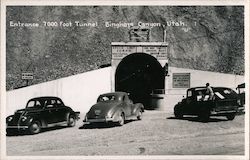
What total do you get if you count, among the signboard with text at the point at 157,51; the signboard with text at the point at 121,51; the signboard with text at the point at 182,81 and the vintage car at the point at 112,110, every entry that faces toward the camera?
3

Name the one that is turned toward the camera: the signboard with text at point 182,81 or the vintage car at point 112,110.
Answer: the signboard with text

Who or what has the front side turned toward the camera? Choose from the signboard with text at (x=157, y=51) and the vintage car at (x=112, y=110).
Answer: the signboard with text

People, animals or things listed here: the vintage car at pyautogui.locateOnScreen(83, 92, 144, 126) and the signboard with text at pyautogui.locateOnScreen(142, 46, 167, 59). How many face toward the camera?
1

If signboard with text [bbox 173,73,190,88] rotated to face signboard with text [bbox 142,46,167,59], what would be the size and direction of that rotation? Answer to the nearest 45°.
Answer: approximately 135° to its right

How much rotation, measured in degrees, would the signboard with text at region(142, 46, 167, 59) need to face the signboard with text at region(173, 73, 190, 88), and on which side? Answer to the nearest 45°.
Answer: approximately 45° to its left

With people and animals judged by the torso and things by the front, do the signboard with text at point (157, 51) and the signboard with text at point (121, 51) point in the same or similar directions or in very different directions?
same or similar directions

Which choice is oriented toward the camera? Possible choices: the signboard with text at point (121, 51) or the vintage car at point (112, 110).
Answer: the signboard with text

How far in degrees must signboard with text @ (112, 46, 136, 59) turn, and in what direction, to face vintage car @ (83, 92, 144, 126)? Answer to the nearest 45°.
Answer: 0° — it already faces it

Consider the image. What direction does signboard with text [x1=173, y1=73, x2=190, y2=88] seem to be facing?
toward the camera

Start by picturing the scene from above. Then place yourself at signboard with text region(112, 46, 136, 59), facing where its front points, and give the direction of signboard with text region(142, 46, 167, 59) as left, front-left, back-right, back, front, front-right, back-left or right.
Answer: left

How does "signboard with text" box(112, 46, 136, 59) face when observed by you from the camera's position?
facing the viewer
